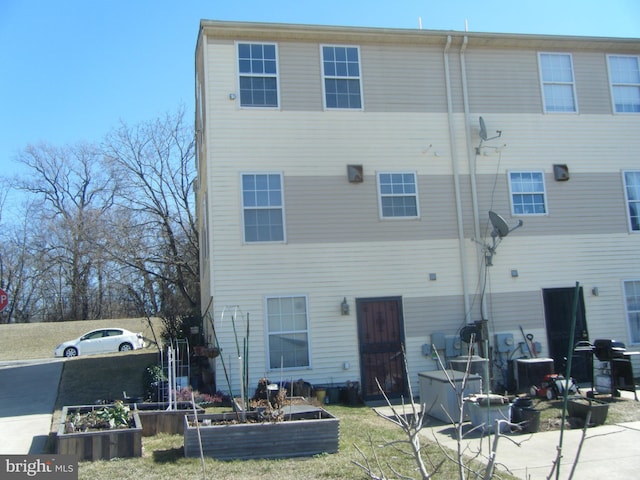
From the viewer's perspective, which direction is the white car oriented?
to the viewer's left

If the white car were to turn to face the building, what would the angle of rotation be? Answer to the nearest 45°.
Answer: approximately 135° to its left

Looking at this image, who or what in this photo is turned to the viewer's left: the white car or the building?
the white car

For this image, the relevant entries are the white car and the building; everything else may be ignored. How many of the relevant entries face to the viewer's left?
1

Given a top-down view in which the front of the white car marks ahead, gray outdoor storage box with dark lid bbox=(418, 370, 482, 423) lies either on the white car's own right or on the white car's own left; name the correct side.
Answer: on the white car's own left
